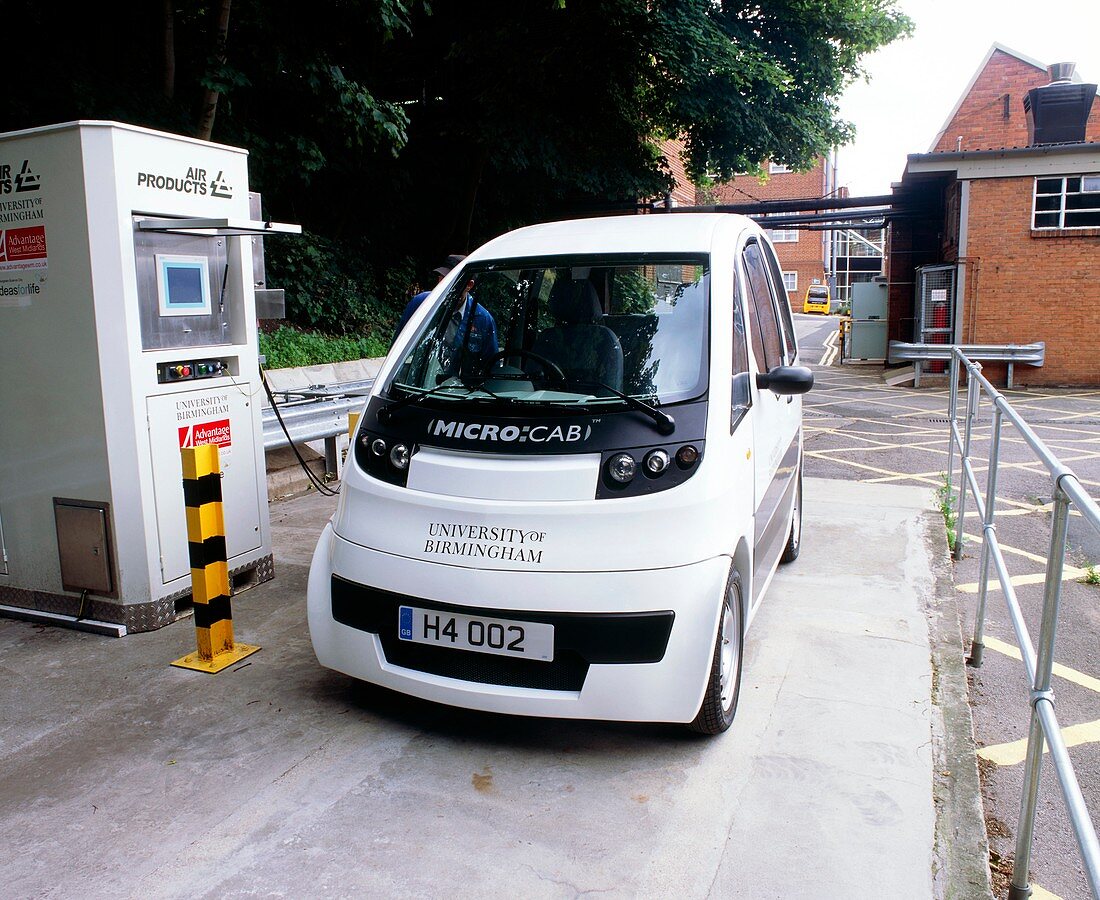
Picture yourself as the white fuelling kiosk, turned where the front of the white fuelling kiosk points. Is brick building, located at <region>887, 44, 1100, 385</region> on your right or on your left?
on your left

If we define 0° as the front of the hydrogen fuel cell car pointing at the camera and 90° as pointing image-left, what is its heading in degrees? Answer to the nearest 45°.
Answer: approximately 45°

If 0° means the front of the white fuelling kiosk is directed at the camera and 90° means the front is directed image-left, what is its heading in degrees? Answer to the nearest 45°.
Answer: approximately 315°

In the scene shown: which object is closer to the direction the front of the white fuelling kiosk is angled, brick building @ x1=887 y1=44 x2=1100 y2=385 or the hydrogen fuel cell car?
the hydrogen fuel cell car

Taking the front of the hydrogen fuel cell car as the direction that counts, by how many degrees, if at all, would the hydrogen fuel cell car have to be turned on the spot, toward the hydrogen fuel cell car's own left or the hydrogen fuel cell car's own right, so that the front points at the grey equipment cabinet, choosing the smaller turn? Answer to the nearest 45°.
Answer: approximately 135° to the hydrogen fuel cell car's own right

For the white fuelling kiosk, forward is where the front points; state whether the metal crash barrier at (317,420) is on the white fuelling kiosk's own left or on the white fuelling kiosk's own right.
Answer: on the white fuelling kiosk's own left

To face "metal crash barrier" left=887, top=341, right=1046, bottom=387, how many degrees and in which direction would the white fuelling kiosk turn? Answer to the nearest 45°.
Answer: approximately 90° to its left

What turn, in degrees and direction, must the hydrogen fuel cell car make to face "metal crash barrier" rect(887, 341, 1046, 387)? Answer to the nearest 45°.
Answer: approximately 180°

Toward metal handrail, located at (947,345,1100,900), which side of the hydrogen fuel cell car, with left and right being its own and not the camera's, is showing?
left

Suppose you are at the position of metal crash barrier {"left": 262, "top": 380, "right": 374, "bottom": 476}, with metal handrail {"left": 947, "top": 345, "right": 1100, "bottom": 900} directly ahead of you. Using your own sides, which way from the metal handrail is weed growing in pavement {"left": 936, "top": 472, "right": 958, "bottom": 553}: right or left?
left

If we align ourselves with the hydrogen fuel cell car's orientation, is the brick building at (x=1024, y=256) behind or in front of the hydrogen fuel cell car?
behind
